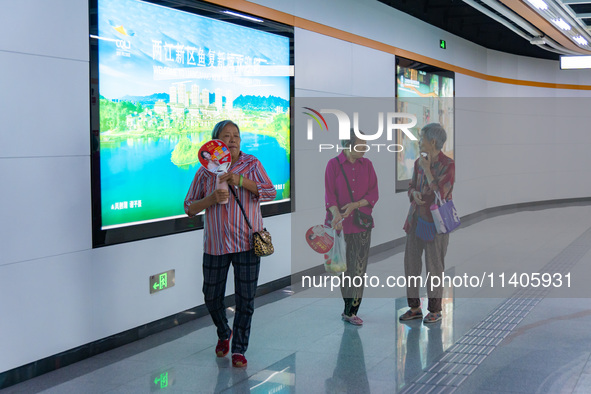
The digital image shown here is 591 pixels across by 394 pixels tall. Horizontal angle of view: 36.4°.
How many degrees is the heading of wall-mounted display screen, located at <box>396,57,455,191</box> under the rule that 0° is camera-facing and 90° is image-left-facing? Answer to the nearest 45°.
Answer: approximately 315°

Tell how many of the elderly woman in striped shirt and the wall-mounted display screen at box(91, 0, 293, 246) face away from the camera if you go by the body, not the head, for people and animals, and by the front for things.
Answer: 0

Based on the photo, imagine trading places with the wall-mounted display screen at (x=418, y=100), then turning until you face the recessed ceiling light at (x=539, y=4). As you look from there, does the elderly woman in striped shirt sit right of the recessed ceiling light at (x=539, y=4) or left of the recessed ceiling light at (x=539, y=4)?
right

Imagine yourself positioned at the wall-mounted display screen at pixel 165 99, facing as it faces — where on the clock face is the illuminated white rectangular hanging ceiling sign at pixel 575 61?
The illuminated white rectangular hanging ceiling sign is roughly at 9 o'clock from the wall-mounted display screen.

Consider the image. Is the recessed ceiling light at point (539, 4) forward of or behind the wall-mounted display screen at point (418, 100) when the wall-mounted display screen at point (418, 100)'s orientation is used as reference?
forward

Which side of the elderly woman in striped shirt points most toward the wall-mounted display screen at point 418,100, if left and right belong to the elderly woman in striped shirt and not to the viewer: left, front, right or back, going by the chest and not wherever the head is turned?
back

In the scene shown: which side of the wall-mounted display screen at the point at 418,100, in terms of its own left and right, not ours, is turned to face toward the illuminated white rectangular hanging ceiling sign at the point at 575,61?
left

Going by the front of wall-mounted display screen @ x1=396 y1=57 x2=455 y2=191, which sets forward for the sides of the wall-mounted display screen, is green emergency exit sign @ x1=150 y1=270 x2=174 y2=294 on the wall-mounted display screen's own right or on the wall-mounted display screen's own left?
on the wall-mounted display screen's own right
